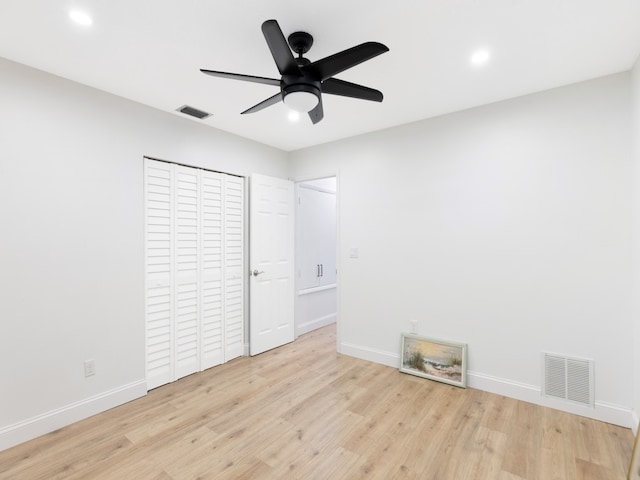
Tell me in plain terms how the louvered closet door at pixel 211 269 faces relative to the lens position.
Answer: facing the viewer and to the right of the viewer

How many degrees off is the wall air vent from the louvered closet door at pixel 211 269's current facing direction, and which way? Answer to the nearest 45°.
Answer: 0° — it already faces it

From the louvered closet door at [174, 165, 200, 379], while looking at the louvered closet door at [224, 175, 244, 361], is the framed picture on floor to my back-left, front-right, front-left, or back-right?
front-right

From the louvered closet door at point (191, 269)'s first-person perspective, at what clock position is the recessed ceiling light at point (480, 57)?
The recessed ceiling light is roughly at 12 o'clock from the louvered closet door.
